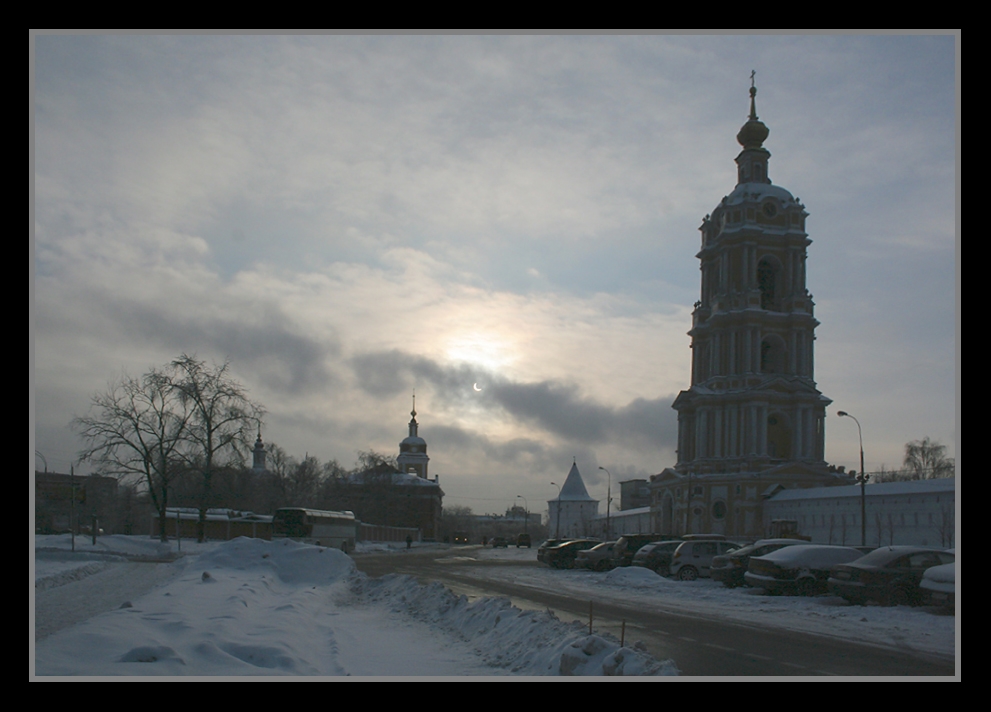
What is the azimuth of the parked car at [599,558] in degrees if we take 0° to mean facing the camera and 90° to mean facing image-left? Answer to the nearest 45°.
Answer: approximately 45°

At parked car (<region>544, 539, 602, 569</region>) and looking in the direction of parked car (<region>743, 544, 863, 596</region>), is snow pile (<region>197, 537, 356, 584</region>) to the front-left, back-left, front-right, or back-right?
front-right

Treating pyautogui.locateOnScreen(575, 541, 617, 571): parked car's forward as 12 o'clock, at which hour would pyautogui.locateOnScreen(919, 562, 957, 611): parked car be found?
pyautogui.locateOnScreen(919, 562, 957, 611): parked car is roughly at 10 o'clock from pyautogui.locateOnScreen(575, 541, 617, 571): parked car.

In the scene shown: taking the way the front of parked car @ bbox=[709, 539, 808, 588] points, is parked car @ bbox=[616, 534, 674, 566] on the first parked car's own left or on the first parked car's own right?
on the first parked car's own right

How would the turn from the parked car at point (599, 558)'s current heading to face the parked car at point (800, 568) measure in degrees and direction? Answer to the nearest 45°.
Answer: approximately 45° to its left

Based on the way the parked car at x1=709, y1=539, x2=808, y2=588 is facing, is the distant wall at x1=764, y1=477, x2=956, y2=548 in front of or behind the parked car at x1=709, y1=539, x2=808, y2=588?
behind

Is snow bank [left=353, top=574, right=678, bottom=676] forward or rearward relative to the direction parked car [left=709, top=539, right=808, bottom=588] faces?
forward

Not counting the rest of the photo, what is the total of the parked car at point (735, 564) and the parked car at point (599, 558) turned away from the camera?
0
